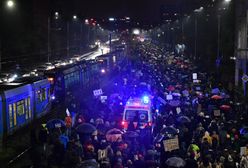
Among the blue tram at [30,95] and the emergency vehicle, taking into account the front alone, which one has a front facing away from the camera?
the emergency vehicle

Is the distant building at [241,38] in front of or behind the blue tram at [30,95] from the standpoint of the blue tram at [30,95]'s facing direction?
behind

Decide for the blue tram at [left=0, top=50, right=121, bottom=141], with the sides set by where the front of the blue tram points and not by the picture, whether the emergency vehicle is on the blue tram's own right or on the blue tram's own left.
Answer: on the blue tram's own left

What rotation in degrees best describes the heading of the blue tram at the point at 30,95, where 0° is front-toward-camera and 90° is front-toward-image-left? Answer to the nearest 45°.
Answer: approximately 45°

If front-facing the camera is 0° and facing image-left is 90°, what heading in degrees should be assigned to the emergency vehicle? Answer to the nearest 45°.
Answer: approximately 180°

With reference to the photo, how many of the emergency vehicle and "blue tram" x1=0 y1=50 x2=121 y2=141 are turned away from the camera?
1

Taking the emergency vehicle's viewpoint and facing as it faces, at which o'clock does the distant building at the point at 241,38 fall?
The distant building is roughly at 1 o'clock from the emergency vehicle.
